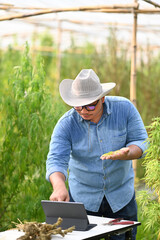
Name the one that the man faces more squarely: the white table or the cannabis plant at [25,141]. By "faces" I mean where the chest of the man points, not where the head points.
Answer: the white table

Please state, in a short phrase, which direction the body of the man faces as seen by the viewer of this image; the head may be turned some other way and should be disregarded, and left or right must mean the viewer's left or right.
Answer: facing the viewer

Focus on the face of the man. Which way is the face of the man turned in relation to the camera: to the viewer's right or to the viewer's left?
to the viewer's left

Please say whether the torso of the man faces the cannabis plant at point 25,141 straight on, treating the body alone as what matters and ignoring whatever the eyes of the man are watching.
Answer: no

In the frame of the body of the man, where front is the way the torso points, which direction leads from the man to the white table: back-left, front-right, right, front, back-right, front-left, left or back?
front
